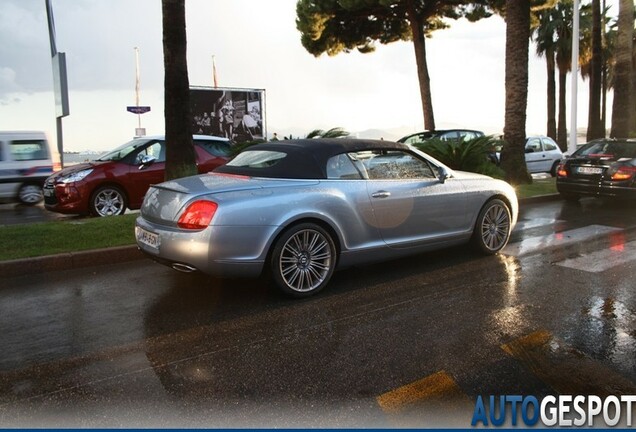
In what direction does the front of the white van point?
to the viewer's left

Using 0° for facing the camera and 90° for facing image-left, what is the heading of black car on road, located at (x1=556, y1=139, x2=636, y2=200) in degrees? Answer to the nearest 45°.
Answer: approximately 225°

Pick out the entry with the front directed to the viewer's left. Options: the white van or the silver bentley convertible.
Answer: the white van

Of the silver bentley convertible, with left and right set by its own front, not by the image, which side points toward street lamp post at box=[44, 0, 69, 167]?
left

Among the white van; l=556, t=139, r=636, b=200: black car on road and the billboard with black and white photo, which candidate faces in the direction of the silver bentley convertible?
the billboard with black and white photo

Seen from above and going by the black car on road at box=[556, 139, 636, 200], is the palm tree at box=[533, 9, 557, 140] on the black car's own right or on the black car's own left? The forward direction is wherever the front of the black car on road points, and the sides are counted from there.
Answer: on the black car's own left

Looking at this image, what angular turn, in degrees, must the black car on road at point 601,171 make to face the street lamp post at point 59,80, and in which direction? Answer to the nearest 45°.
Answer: approximately 135° to its left

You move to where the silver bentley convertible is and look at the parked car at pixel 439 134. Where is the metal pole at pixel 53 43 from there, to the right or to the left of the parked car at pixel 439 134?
left
